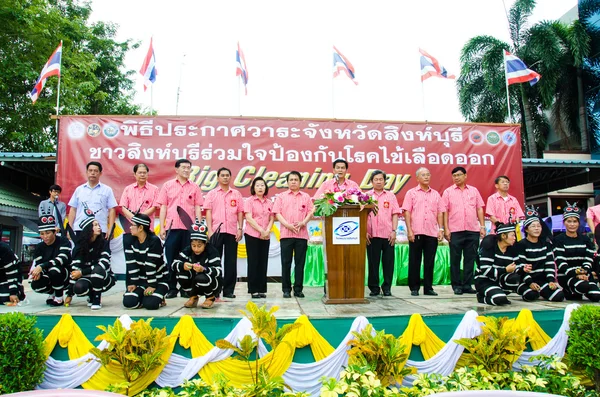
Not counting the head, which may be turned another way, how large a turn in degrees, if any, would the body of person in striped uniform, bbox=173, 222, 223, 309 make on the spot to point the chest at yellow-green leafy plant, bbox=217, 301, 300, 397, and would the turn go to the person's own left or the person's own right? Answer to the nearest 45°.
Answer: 0° — they already face it

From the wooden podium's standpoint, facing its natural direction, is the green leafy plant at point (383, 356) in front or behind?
in front

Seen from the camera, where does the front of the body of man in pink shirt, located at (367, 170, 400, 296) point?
toward the camera

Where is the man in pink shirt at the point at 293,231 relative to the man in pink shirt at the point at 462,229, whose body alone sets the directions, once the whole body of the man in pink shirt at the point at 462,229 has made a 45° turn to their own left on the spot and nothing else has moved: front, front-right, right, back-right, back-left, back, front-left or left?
right

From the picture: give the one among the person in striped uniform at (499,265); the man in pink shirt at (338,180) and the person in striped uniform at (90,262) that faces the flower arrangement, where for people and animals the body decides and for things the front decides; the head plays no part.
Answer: the man in pink shirt

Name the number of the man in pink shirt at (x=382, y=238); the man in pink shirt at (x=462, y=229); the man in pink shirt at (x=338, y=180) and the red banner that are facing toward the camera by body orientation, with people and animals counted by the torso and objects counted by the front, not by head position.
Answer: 4

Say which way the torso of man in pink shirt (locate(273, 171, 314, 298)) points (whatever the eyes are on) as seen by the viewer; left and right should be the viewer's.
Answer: facing the viewer

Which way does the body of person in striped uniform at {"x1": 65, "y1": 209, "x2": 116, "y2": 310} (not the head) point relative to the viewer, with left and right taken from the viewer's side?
facing the viewer and to the left of the viewer

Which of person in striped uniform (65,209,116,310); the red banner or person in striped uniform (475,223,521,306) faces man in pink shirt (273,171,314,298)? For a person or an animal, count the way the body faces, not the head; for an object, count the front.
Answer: the red banner

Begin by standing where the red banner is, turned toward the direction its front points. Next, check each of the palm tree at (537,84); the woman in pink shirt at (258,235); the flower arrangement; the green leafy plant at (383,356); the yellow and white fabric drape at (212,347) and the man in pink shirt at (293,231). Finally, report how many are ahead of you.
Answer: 5

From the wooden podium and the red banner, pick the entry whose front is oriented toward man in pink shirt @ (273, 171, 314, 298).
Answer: the red banner

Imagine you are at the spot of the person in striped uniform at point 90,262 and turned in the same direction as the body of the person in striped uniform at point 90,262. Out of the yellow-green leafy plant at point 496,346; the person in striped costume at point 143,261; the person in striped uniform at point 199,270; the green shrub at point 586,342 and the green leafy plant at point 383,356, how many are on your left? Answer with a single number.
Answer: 5

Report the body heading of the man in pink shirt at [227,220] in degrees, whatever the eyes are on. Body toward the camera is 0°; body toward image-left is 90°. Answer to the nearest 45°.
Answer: approximately 0°
